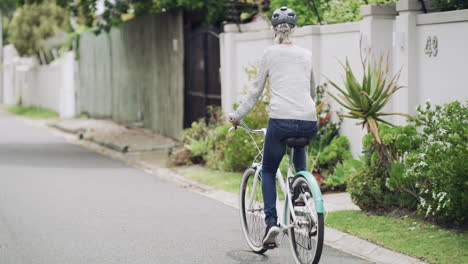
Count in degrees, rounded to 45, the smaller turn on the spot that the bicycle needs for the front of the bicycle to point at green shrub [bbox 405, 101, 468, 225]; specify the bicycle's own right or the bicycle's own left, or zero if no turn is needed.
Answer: approximately 90° to the bicycle's own right

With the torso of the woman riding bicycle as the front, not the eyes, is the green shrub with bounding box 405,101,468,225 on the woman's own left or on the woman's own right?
on the woman's own right

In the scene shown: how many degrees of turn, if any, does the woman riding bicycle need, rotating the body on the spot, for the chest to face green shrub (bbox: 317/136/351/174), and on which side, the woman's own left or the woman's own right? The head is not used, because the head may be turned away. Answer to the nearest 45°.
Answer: approximately 45° to the woman's own right

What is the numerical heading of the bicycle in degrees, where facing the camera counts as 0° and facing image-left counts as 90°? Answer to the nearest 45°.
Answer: approximately 135°

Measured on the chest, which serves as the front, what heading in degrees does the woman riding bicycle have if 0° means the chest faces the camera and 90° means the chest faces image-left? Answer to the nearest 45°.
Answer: approximately 135°

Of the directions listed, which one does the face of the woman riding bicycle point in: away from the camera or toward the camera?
away from the camera
